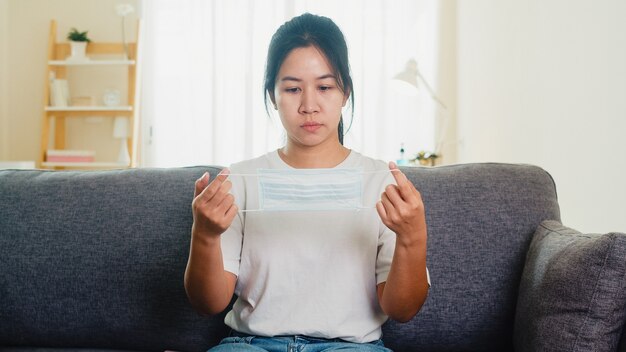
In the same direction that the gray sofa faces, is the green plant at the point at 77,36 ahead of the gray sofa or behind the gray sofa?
behind

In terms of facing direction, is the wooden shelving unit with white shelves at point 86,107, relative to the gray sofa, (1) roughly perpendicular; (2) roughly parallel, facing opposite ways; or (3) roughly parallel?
roughly parallel

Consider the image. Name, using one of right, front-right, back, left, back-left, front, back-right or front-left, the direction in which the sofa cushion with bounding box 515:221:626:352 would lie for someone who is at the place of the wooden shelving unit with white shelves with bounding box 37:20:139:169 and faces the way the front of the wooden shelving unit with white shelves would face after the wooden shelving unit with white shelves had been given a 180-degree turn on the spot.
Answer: back

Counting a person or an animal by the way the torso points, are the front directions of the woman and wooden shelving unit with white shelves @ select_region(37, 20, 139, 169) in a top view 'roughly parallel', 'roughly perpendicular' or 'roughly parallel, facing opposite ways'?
roughly parallel

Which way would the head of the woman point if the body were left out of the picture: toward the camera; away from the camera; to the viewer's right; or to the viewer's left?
toward the camera

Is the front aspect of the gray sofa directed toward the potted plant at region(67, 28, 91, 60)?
no

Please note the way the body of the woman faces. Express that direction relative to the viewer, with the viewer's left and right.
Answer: facing the viewer

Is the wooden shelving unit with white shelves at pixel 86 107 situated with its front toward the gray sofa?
yes

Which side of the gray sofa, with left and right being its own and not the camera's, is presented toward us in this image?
front

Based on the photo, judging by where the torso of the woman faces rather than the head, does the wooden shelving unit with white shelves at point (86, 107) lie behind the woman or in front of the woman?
behind
